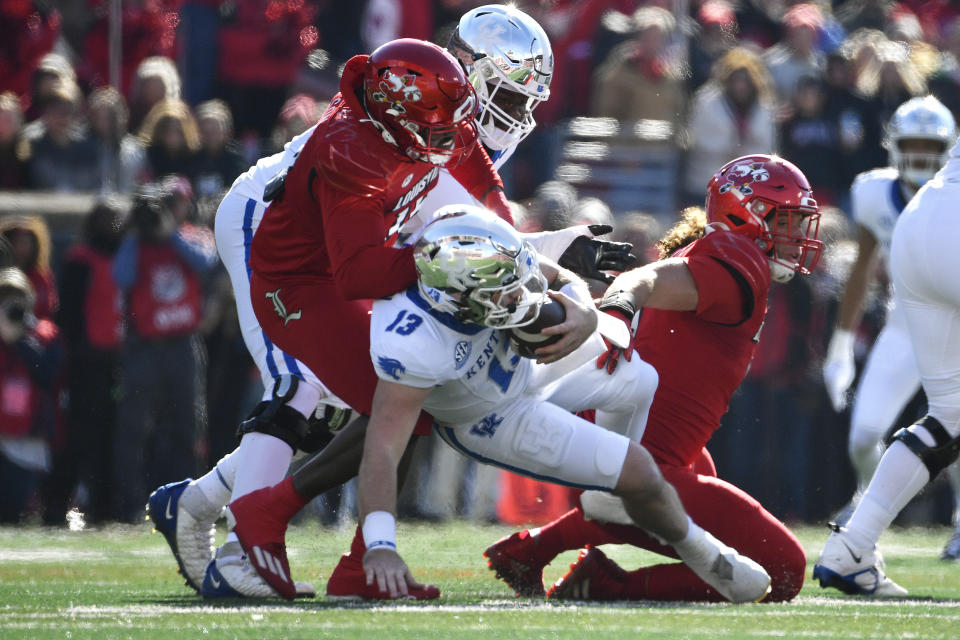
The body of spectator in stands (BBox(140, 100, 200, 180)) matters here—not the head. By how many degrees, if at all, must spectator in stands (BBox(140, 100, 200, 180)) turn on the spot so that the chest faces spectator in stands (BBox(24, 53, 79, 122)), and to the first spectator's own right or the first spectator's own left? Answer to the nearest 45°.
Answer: approximately 135° to the first spectator's own right

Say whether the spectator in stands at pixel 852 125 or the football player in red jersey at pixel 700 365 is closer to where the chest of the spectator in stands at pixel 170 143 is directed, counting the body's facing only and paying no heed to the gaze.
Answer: the football player in red jersey

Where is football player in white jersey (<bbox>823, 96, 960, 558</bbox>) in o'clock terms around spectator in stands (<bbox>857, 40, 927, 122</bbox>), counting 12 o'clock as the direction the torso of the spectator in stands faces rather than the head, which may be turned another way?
The football player in white jersey is roughly at 12 o'clock from the spectator in stands.

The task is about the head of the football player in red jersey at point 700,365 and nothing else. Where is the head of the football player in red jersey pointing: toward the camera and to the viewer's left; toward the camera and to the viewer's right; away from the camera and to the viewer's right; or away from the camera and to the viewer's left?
toward the camera and to the viewer's right

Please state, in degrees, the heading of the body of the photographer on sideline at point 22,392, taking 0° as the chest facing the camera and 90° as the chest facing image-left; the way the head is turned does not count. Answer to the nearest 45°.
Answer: approximately 0°

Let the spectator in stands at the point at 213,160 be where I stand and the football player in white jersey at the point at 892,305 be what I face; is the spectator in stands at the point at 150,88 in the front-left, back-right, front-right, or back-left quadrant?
back-right

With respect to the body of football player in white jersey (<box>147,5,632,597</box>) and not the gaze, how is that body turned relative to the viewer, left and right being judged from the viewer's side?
facing to the right of the viewer
